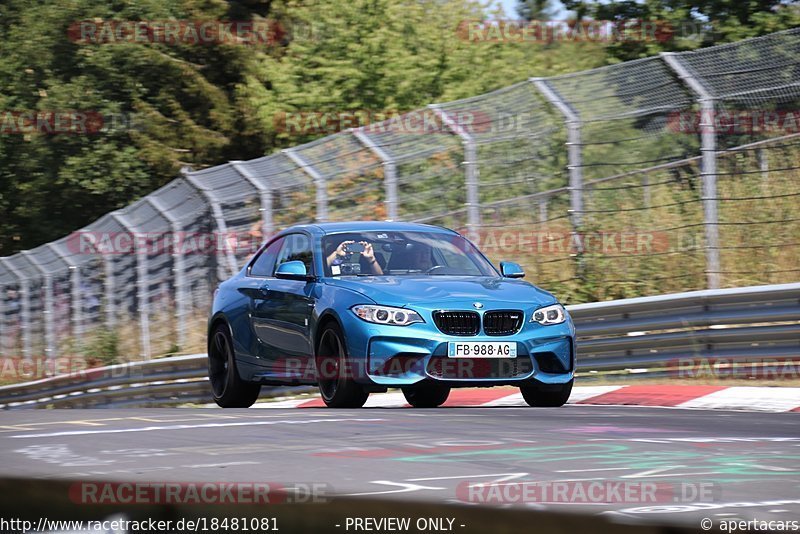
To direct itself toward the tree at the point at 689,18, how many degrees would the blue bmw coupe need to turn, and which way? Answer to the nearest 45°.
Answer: approximately 135° to its left

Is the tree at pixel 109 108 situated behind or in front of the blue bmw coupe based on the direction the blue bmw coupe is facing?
behind

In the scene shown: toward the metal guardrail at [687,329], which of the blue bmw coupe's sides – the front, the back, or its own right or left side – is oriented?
left

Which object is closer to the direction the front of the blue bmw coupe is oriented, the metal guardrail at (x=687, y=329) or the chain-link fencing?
the metal guardrail

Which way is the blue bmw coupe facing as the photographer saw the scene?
facing the viewer and to the right of the viewer

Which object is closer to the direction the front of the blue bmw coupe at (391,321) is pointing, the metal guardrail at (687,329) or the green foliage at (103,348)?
the metal guardrail
